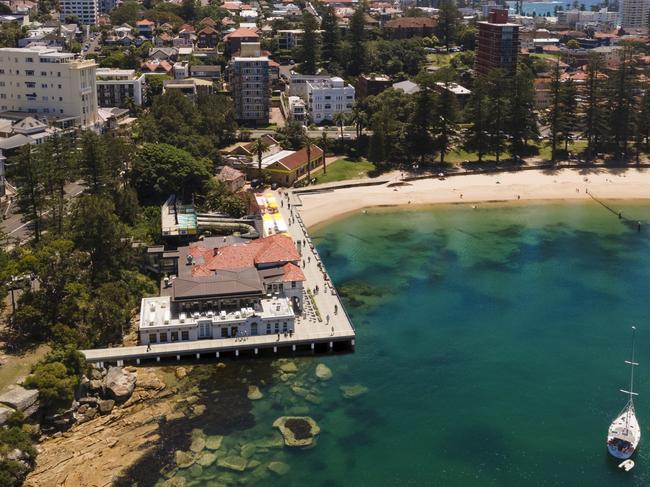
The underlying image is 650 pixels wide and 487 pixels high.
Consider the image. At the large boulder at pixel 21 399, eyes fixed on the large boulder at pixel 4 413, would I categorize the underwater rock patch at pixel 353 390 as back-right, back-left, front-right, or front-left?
back-left

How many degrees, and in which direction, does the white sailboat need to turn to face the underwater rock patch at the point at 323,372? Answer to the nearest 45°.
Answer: approximately 90° to its left

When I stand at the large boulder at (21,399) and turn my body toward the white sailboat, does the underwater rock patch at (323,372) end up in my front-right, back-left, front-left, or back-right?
front-left

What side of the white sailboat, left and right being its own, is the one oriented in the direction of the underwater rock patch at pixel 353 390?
left

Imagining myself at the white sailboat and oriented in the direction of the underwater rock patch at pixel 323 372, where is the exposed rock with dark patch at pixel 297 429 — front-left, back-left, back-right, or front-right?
front-left

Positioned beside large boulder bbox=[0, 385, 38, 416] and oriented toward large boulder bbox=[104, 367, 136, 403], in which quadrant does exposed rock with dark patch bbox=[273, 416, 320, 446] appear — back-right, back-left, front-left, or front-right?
front-right

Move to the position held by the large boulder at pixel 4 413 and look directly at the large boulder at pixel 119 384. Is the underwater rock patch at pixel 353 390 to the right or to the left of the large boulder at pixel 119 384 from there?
right

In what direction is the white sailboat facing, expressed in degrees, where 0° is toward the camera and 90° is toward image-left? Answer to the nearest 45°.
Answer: approximately 180°

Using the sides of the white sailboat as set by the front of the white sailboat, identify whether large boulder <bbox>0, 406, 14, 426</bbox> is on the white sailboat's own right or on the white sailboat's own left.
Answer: on the white sailboat's own left
